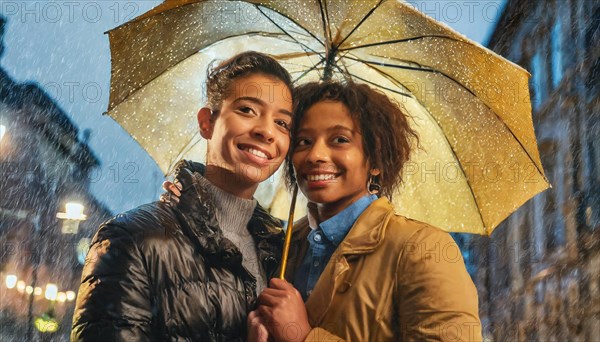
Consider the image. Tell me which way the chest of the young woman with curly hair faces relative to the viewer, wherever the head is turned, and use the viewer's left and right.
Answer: facing the viewer and to the left of the viewer
